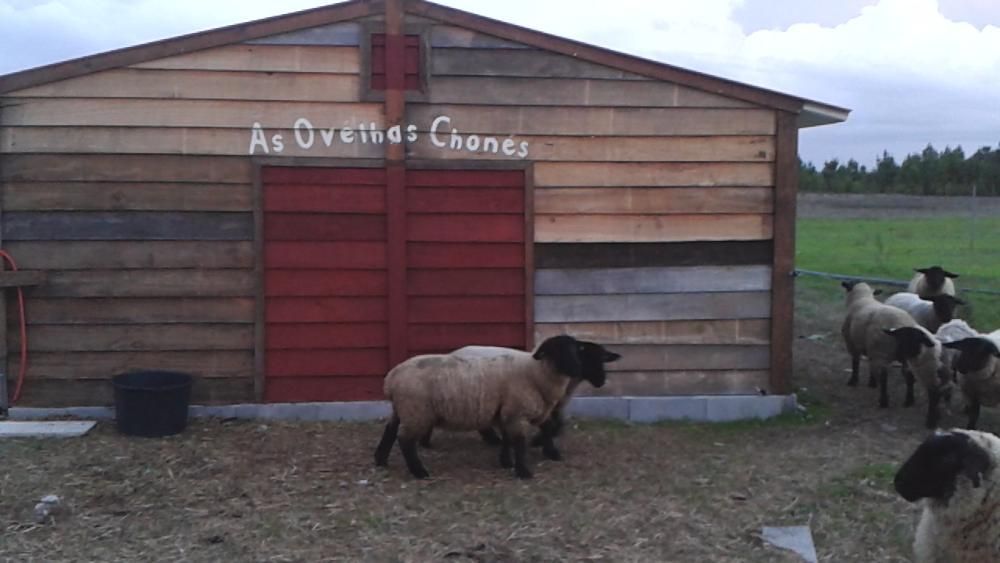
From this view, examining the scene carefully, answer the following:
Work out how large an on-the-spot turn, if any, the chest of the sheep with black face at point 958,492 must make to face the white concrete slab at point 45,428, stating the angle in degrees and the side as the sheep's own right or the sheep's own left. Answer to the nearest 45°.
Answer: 0° — it already faces it

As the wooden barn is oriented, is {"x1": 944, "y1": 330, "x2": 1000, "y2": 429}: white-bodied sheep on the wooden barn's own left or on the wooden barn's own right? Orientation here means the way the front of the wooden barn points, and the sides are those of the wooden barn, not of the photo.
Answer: on the wooden barn's own left

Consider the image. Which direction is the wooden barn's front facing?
toward the camera

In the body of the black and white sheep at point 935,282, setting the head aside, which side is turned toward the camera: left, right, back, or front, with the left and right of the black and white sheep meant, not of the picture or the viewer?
front

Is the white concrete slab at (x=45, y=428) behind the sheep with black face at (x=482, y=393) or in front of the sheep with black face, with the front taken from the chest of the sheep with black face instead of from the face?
behind

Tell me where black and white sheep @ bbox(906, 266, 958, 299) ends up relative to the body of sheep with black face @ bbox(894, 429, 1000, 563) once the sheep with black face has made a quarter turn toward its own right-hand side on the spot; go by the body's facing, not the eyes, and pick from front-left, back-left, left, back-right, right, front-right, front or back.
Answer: front

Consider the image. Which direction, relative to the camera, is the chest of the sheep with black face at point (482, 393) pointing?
to the viewer's right

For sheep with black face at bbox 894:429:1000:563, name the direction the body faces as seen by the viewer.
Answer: to the viewer's left

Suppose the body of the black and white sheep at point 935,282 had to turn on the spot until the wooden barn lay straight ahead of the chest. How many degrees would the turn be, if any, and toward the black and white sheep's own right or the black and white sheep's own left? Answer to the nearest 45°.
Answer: approximately 45° to the black and white sheep's own right

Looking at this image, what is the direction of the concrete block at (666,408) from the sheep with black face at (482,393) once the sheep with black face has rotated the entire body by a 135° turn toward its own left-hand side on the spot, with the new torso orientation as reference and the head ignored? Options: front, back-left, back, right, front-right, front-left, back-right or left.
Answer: right

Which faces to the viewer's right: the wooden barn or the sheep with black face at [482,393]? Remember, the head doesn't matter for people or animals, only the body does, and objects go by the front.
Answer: the sheep with black face

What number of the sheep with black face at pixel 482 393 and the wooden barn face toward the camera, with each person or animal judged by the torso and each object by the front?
1

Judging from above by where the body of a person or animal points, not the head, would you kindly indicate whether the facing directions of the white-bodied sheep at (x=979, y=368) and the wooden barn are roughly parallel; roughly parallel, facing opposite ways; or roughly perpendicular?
roughly perpendicular
